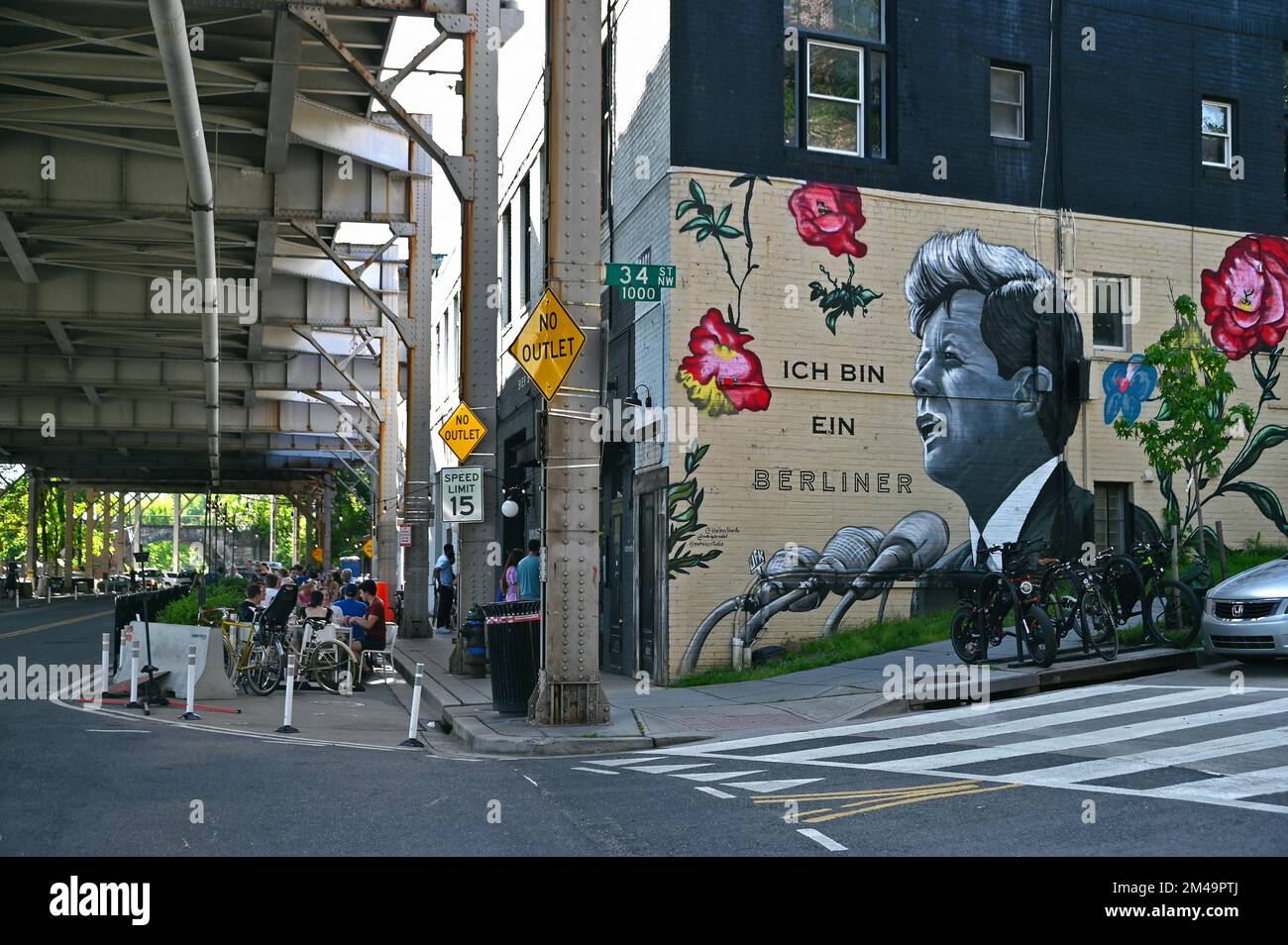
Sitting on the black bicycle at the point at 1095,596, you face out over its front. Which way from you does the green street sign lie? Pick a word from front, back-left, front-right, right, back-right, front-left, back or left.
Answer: right

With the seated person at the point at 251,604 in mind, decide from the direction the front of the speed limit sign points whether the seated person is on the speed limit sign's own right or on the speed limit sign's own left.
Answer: on the speed limit sign's own right

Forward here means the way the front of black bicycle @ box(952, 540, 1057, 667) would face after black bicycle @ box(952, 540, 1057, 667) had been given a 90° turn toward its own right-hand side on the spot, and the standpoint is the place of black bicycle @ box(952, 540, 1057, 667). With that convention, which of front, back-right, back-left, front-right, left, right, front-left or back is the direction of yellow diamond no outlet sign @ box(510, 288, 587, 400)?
front

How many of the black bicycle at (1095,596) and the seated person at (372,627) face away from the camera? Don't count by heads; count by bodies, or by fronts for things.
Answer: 0

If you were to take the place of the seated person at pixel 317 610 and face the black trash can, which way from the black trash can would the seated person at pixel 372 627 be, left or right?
left

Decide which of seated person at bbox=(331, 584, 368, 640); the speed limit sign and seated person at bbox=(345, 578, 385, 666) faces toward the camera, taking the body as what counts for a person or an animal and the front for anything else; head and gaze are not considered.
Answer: the speed limit sign

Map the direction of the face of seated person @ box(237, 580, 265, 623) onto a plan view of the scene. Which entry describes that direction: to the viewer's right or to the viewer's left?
to the viewer's right

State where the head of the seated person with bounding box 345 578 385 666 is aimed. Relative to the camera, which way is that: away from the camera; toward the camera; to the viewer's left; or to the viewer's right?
to the viewer's left

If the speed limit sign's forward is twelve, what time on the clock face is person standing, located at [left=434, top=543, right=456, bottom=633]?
The person standing is roughly at 6 o'clock from the speed limit sign.
